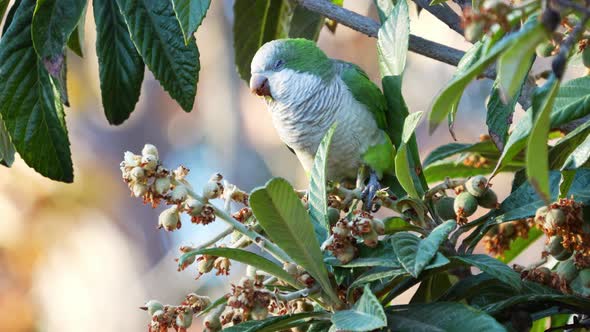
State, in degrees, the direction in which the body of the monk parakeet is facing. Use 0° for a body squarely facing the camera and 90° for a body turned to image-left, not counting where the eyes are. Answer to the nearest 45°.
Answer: approximately 45°
